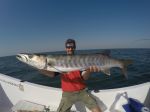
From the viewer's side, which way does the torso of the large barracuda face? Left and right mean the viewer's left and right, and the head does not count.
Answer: facing to the left of the viewer

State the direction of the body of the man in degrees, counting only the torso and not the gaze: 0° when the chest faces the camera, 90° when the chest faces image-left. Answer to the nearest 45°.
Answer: approximately 0°
